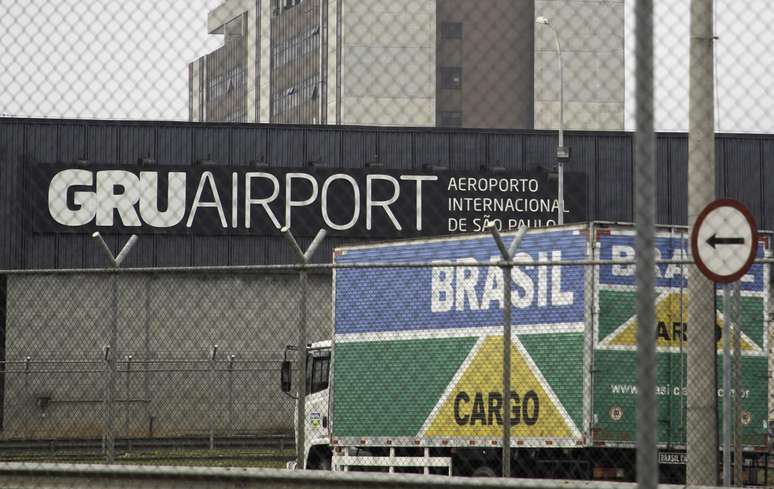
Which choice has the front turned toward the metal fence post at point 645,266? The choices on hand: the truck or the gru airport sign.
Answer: the gru airport sign

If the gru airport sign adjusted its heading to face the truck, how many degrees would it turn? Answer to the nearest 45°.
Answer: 0° — it already faces it

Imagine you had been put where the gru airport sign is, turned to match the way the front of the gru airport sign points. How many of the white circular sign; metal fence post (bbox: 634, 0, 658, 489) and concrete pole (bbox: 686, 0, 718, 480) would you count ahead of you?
3

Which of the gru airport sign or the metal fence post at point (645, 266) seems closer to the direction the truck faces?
the gru airport sign

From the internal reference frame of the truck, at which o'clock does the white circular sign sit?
The white circular sign is roughly at 7 o'clock from the truck.

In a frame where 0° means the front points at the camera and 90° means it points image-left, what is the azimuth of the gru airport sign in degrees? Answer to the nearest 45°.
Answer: approximately 0°

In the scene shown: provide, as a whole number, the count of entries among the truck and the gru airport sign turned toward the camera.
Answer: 1

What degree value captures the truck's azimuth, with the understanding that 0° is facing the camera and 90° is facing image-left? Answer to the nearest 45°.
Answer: approximately 135°

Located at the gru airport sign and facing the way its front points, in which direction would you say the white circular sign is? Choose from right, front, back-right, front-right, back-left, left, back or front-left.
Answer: front

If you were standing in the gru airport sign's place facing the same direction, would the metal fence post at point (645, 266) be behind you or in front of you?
in front
